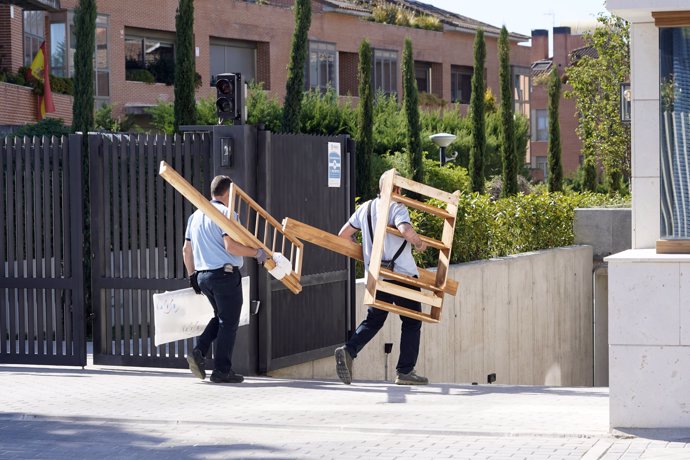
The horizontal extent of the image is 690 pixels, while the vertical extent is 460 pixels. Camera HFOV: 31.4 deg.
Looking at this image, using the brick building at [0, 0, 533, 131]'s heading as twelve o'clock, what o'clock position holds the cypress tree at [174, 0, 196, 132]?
The cypress tree is roughly at 1 o'clock from the brick building.

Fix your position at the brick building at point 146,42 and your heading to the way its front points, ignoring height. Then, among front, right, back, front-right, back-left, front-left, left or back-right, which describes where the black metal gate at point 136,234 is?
front-right

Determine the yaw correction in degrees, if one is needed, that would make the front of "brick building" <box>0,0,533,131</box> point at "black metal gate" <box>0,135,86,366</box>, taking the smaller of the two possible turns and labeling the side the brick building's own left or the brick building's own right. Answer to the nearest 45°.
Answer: approximately 45° to the brick building's own right

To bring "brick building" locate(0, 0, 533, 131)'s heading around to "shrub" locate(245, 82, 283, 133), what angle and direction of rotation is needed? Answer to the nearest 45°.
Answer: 0° — it already faces it

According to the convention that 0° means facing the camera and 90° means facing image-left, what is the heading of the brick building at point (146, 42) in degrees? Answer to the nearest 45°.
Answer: approximately 315°

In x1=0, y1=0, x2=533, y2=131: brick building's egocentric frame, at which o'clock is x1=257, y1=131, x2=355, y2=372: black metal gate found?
The black metal gate is roughly at 1 o'clock from the brick building.

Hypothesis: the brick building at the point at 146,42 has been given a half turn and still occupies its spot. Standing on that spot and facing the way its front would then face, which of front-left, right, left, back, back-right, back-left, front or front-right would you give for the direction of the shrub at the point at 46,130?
back-left

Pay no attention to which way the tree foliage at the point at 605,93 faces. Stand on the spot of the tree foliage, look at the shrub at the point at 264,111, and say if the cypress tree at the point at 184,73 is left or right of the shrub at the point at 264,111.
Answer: left

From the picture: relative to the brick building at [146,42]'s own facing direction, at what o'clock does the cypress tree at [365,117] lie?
The cypress tree is roughly at 12 o'clock from the brick building.

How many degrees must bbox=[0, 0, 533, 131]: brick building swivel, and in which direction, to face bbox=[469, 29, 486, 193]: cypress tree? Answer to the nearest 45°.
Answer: approximately 45° to its left

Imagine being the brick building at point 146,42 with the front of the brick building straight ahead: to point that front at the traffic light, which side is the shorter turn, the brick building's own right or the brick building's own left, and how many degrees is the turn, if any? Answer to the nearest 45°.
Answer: approximately 45° to the brick building's own right

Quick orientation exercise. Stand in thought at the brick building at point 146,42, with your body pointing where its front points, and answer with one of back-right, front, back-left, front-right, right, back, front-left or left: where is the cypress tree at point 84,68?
front-right

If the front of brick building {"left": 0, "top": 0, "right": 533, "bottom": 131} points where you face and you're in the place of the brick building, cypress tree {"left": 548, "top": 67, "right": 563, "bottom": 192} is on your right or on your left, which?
on your left

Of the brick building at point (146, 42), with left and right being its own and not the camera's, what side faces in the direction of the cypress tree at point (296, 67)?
front

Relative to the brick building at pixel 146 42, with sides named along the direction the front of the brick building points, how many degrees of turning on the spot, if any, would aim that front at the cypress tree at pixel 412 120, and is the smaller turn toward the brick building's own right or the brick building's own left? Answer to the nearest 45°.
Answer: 0° — it already faces it
